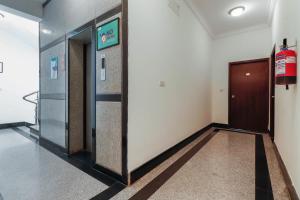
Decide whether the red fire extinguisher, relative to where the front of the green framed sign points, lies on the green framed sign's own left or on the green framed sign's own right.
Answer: on the green framed sign's own left
